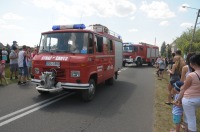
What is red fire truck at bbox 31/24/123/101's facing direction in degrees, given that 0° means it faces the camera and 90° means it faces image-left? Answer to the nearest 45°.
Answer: approximately 45°

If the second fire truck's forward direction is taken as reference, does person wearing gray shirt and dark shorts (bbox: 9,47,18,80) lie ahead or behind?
ahead

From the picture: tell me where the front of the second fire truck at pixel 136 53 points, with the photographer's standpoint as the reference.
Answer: facing the viewer and to the left of the viewer

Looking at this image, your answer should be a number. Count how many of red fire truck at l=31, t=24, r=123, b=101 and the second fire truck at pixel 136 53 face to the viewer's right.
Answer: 0

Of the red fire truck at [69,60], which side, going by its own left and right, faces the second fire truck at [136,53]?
back

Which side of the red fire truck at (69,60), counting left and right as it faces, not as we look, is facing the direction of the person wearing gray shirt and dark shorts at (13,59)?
right
